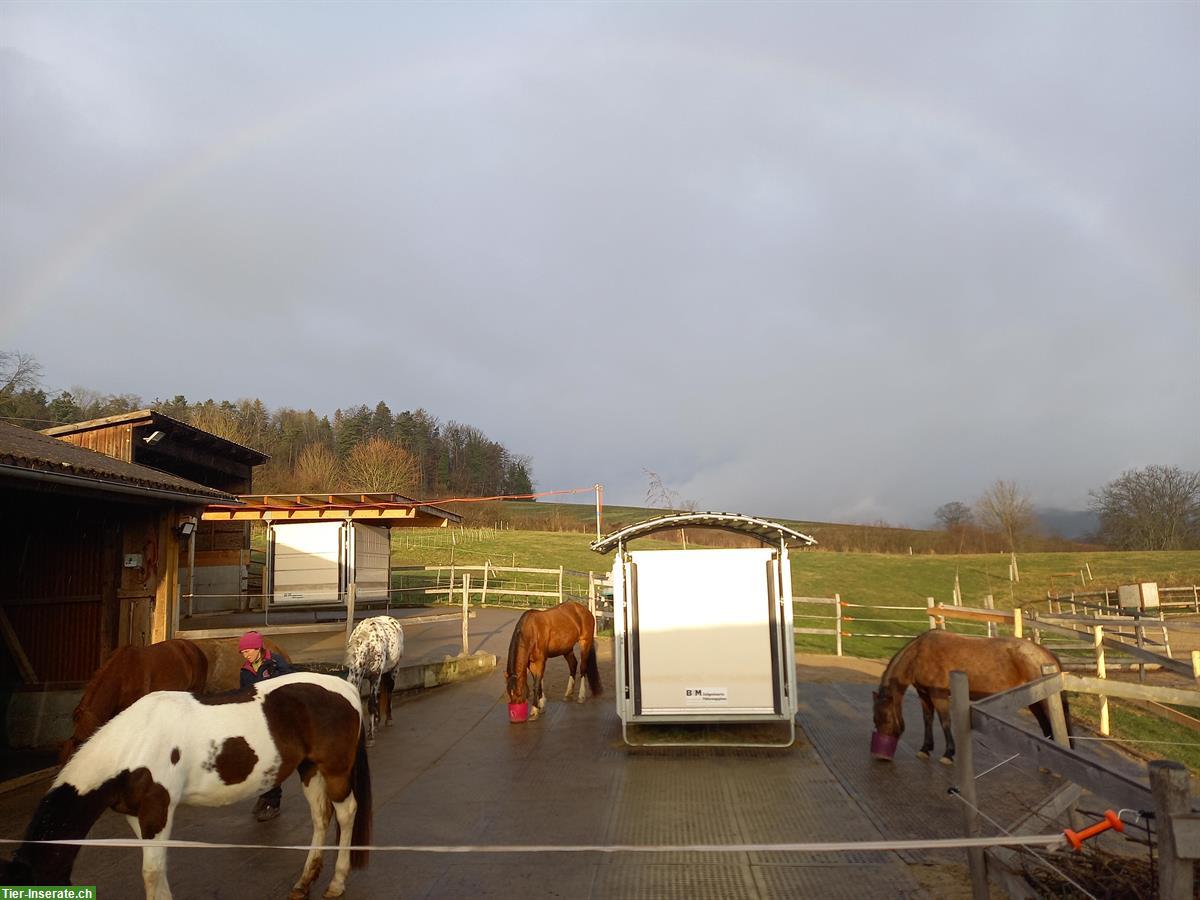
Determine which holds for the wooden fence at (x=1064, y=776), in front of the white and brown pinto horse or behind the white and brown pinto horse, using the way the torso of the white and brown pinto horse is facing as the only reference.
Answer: behind

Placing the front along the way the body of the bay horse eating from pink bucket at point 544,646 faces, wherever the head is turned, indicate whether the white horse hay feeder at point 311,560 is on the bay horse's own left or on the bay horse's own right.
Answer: on the bay horse's own right

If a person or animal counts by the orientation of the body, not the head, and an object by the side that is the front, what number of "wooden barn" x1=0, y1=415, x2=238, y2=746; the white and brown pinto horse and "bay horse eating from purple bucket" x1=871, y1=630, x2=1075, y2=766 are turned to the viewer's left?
2

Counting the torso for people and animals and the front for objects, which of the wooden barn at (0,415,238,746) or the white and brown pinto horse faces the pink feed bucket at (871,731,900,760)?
the wooden barn

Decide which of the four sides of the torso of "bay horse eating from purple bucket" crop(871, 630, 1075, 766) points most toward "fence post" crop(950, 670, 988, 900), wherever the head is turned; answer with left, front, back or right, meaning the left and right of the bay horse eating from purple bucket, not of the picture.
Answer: left

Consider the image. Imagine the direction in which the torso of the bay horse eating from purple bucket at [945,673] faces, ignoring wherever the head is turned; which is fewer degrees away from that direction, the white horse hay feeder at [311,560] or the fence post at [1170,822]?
the white horse hay feeder

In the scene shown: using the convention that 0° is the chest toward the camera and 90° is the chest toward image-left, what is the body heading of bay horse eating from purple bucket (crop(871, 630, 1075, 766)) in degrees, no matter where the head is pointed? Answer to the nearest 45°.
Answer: approximately 90°

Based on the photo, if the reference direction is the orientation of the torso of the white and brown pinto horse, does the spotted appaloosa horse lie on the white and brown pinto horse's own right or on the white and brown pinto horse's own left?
on the white and brown pinto horse's own right

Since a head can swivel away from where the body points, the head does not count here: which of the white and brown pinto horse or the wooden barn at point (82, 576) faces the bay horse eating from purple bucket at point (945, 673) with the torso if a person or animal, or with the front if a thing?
the wooden barn

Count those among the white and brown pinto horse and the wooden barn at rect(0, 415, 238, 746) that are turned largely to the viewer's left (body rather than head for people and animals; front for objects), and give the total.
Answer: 1

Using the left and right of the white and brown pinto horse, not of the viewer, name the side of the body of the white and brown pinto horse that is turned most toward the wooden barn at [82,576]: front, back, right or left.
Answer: right

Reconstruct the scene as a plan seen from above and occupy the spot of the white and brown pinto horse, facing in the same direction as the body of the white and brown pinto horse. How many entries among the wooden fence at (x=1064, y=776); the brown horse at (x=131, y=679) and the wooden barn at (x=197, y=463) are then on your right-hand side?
2

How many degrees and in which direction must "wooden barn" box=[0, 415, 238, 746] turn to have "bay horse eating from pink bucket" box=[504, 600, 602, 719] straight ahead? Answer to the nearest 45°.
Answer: approximately 45° to its left

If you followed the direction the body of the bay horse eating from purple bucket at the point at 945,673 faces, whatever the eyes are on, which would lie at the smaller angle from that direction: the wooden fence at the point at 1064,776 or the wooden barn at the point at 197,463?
the wooden barn

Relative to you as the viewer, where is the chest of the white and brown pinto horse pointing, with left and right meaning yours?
facing to the left of the viewer
